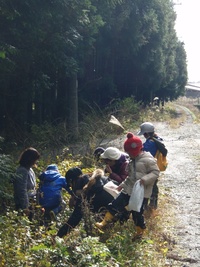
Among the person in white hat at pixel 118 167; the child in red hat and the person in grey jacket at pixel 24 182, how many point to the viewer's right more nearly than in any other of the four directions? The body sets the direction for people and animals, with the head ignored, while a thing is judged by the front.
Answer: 1

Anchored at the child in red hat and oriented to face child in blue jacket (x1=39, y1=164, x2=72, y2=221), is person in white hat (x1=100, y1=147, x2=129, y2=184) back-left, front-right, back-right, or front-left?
front-right

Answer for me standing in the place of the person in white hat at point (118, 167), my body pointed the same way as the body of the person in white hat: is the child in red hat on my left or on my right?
on my left

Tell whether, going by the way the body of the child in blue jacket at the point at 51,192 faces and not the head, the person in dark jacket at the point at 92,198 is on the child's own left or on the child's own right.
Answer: on the child's own right

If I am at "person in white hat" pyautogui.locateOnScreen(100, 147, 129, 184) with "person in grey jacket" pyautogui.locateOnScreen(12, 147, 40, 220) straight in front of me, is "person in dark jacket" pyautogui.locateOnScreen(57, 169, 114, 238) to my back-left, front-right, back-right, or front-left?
front-left

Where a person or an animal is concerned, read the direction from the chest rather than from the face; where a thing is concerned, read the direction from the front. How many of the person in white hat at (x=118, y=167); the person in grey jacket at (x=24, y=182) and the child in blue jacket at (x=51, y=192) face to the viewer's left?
1

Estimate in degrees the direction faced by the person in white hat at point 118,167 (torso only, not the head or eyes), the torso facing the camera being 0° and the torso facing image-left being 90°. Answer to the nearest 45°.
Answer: approximately 90°

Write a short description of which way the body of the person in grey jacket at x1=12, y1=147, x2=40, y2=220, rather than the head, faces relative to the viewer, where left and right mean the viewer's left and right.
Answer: facing to the right of the viewer

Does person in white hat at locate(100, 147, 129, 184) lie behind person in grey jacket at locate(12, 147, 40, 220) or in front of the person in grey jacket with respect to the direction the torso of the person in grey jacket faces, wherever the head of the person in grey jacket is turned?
in front

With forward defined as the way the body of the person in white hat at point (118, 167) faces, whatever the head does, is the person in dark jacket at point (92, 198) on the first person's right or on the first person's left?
on the first person's left
